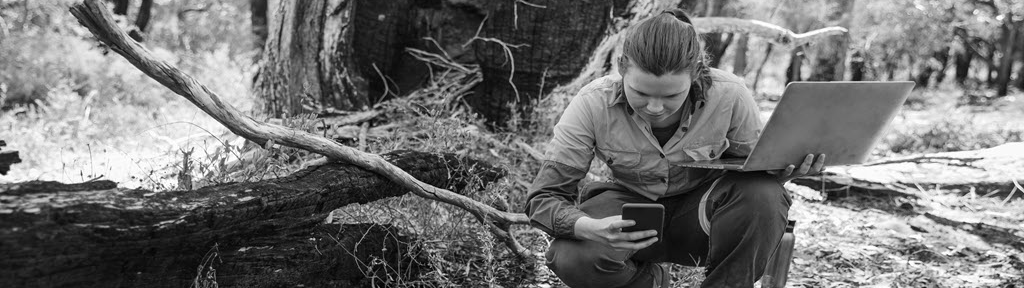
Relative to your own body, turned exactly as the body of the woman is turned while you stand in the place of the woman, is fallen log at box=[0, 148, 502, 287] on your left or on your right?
on your right

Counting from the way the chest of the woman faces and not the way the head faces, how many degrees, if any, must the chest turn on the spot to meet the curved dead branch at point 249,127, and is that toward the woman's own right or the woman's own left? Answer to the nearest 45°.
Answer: approximately 90° to the woman's own right

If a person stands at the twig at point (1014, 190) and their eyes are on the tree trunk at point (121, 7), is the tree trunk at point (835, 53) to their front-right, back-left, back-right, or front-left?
front-right

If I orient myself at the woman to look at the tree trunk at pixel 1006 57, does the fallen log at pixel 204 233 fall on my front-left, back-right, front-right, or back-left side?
back-left

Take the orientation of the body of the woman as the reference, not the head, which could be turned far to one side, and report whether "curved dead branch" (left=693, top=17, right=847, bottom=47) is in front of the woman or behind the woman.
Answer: behind

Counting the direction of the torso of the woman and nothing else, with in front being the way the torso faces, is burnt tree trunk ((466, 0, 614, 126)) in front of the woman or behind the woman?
behind

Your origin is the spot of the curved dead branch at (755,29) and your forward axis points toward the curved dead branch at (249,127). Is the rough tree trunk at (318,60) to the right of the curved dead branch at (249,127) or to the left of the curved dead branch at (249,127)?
right

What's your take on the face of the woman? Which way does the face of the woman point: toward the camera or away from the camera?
toward the camera

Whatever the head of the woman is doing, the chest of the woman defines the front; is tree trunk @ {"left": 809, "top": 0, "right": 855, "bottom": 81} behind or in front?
behind

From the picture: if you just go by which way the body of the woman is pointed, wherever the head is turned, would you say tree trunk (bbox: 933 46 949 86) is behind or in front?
behind

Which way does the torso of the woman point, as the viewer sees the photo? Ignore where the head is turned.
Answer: toward the camera

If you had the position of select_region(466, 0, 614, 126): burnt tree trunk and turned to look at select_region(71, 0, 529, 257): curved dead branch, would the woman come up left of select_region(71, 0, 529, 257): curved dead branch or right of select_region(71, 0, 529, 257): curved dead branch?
left
